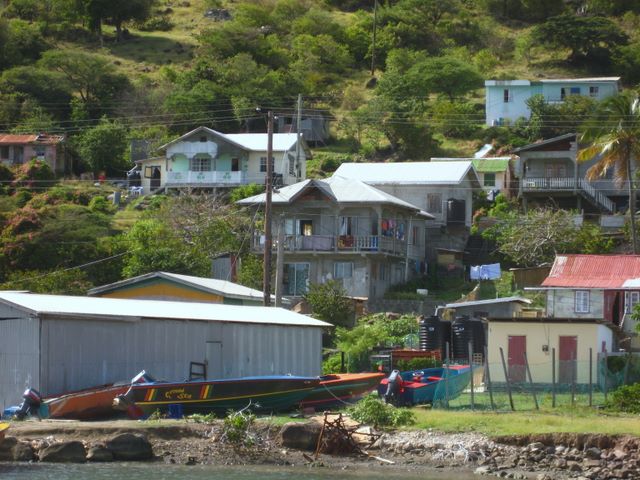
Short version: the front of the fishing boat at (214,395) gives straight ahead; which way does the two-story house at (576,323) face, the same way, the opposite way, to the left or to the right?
to the right

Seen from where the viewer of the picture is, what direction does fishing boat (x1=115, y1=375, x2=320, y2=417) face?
facing to the right of the viewer

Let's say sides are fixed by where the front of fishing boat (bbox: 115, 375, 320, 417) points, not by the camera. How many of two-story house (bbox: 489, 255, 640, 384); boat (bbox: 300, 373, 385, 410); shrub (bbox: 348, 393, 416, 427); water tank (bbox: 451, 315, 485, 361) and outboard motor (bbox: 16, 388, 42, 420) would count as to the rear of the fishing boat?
1

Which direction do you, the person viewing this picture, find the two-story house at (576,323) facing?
facing the viewer

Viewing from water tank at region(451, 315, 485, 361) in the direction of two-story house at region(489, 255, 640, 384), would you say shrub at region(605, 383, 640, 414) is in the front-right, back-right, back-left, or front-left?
front-right

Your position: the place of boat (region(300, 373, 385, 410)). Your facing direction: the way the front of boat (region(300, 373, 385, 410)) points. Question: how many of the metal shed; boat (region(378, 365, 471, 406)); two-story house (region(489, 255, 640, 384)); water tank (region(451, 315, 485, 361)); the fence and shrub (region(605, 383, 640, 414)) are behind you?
1

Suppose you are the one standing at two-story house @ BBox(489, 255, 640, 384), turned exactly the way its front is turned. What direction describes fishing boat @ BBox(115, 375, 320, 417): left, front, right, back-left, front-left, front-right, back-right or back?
front-right

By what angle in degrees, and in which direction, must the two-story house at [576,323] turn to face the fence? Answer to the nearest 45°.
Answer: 0° — it already faces it

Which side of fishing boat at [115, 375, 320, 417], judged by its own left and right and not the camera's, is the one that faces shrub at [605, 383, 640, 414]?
front

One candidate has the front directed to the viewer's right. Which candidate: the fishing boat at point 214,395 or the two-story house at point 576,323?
the fishing boat

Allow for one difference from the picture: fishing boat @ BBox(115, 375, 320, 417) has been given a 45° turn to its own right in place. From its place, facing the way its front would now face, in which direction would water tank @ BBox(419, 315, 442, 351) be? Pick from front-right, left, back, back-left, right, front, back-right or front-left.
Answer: left

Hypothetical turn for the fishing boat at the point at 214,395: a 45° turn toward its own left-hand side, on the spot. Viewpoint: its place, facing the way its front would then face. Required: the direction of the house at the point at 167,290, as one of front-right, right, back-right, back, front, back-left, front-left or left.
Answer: front-left

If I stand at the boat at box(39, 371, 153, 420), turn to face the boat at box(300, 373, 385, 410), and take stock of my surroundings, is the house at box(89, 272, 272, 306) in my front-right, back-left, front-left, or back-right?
front-left

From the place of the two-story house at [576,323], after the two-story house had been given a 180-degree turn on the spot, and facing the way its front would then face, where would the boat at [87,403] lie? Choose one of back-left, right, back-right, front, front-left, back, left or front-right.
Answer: back-left

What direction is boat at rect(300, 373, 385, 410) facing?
to the viewer's right

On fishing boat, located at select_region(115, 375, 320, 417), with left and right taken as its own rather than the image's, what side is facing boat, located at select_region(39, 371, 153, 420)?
back
